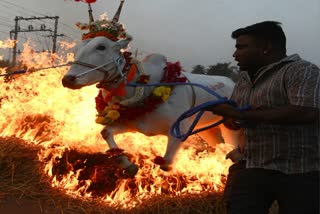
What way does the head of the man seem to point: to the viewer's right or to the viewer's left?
to the viewer's left

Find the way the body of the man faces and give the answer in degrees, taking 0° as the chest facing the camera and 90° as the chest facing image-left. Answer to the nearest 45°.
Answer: approximately 45°

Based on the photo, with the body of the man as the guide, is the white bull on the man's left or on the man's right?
on the man's right
